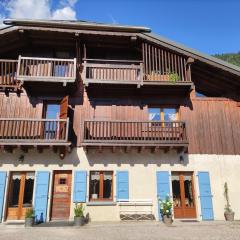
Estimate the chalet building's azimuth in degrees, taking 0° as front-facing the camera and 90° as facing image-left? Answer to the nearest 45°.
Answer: approximately 0°

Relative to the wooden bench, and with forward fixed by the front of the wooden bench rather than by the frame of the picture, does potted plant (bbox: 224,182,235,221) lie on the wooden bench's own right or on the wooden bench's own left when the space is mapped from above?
on the wooden bench's own left

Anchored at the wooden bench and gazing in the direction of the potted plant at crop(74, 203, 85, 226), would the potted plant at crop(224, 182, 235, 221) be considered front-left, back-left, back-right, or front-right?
back-left

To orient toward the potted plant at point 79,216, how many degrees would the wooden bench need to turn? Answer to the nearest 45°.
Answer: approximately 45° to its right

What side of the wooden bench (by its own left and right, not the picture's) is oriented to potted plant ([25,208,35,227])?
right

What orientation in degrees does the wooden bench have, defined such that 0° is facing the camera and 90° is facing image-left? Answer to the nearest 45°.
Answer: approximately 0°

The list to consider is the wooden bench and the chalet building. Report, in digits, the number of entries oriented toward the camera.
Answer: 2
